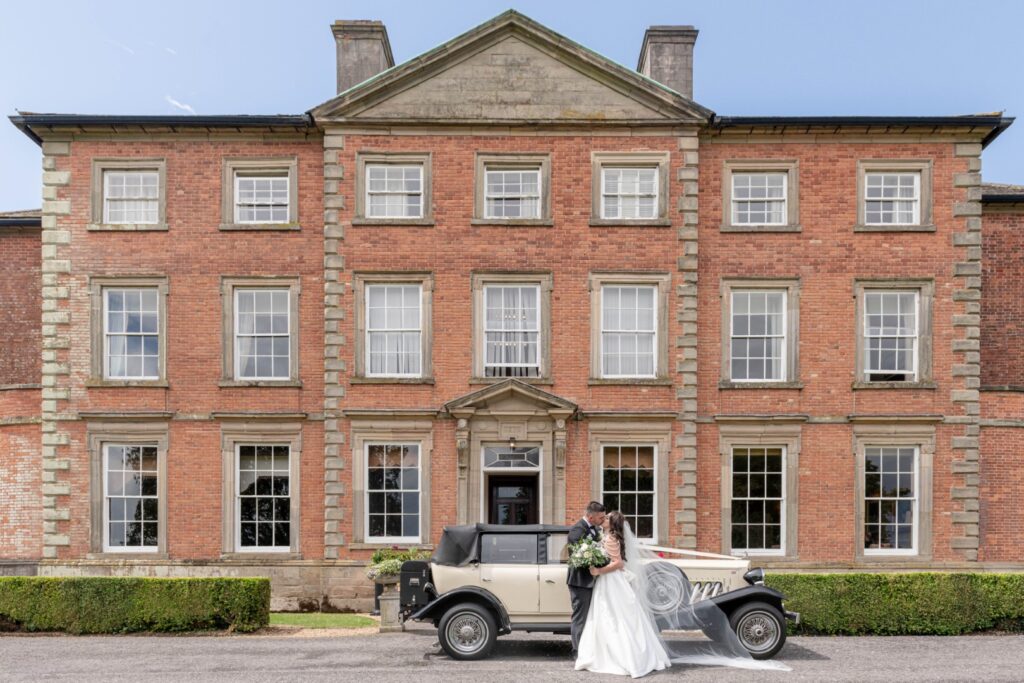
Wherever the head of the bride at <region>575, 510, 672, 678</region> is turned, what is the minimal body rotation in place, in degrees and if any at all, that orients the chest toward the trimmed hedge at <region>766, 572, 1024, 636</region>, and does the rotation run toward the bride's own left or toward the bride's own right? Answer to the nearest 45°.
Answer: approximately 135° to the bride's own right

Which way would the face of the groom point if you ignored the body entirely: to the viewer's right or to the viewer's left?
to the viewer's right

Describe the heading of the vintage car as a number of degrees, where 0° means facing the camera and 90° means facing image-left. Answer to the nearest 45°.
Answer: approximately 270°

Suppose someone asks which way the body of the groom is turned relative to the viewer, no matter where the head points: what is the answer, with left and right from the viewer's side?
facing the viewer and to the right of the viewer

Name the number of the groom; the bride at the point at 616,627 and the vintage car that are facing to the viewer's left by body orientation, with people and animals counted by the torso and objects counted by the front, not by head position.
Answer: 1

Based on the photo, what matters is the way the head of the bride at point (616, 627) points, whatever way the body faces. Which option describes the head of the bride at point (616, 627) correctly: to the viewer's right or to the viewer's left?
to the viewer's left

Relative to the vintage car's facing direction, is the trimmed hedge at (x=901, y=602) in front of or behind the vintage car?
in front

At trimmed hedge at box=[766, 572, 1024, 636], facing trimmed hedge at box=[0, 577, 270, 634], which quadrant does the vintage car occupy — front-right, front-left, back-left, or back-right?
front-left

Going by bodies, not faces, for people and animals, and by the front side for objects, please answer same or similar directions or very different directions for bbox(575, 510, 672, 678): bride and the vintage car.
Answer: very different directions

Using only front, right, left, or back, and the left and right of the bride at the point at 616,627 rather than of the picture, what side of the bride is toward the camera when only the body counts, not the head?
left

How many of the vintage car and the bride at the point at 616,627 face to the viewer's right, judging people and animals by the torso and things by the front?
1
